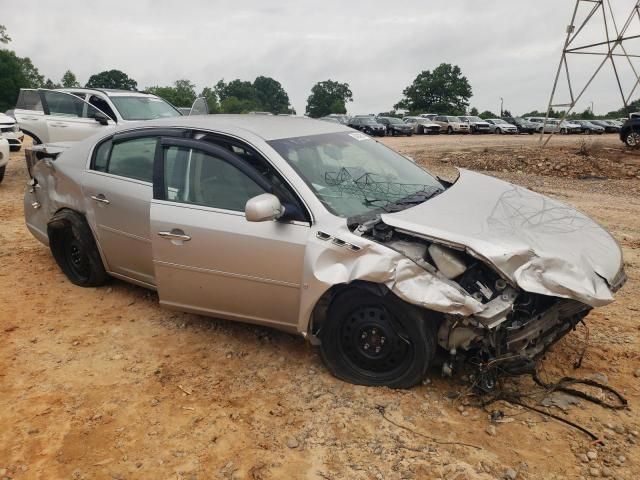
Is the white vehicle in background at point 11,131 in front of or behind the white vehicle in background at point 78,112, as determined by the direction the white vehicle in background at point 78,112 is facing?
behind

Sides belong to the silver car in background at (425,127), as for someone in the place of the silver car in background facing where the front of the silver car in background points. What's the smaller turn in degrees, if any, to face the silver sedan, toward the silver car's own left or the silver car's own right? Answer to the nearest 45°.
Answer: approximately 45° to the silver car's own right

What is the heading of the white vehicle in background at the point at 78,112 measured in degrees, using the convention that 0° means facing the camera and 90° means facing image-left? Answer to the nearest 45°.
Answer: approximately 315°

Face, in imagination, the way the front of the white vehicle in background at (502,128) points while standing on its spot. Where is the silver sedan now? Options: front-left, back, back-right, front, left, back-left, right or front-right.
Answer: front-right

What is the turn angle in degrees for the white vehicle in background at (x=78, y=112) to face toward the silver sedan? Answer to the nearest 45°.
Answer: approximately 45° to its right

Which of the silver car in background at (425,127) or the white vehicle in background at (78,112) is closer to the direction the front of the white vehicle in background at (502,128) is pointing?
the white vehicle in background

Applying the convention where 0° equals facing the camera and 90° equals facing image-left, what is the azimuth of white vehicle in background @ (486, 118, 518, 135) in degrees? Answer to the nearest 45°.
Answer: approximately 315°

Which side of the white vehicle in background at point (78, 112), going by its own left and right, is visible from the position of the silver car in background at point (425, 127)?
left

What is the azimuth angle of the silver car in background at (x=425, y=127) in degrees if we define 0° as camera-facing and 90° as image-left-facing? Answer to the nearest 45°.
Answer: approximately 315°

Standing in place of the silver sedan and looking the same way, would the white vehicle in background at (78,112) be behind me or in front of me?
behind

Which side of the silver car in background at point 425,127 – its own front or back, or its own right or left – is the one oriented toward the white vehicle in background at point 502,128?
left

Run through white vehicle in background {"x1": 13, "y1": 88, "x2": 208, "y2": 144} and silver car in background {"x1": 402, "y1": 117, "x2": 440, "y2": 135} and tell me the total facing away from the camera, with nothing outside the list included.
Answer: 0

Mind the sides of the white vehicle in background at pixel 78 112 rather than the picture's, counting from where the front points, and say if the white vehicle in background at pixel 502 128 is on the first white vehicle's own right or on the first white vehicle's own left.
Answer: on the first white vehicle's own left

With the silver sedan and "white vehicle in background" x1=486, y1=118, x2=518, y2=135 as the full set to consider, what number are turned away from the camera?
0

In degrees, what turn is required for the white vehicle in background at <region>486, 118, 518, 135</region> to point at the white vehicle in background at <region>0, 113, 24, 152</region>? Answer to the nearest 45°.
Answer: approximately 45° to its right
